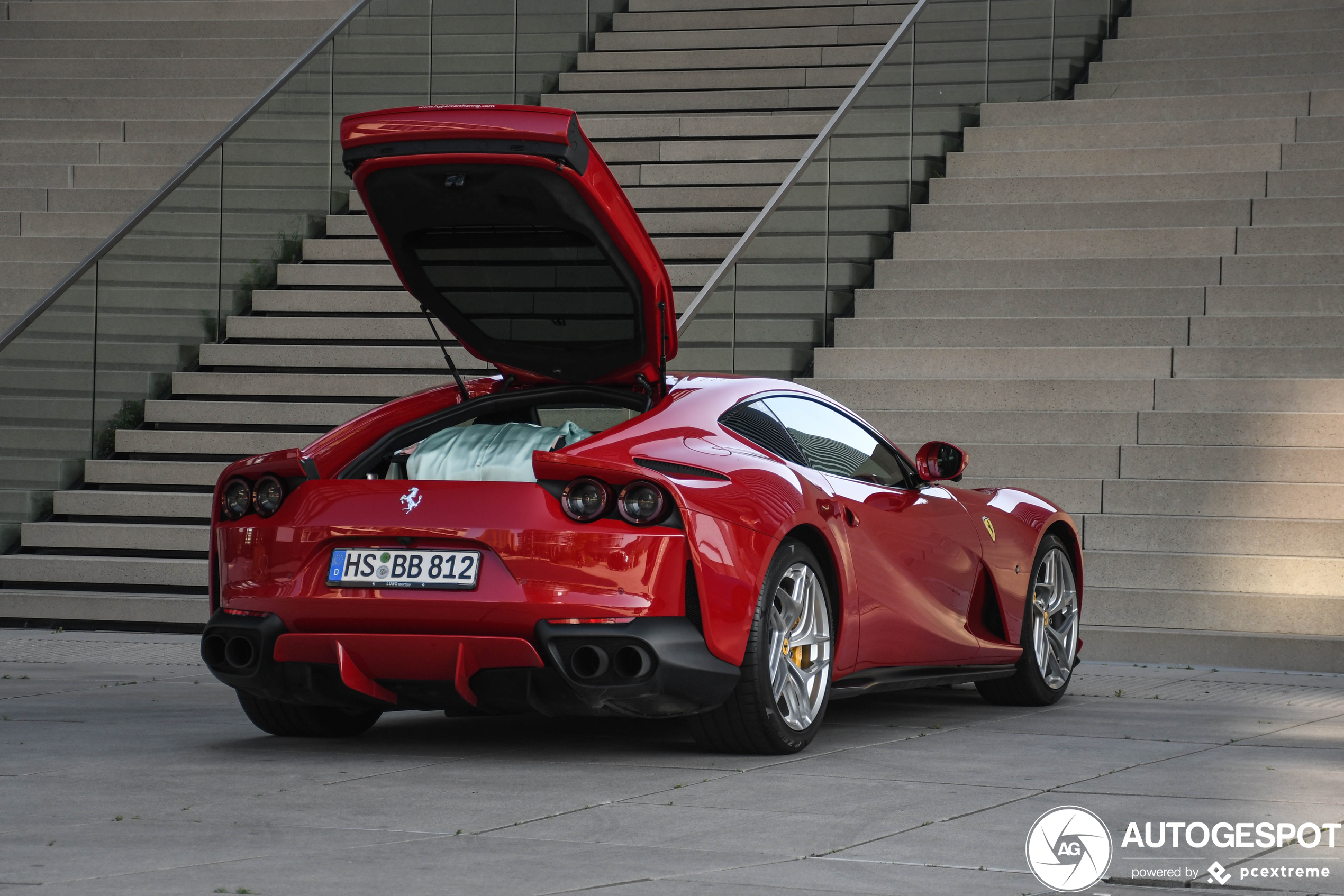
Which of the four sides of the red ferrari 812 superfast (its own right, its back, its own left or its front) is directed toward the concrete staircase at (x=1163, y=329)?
front

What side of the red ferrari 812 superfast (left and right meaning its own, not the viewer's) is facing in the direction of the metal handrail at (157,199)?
left

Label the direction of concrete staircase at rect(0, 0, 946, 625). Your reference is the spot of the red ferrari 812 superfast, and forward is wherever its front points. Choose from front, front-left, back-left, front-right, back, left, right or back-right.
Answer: front-left

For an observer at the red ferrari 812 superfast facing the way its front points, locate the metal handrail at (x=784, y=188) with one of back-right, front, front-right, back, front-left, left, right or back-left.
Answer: front-left

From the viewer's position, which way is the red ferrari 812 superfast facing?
facing away from the viewer and to the right of the viewer
